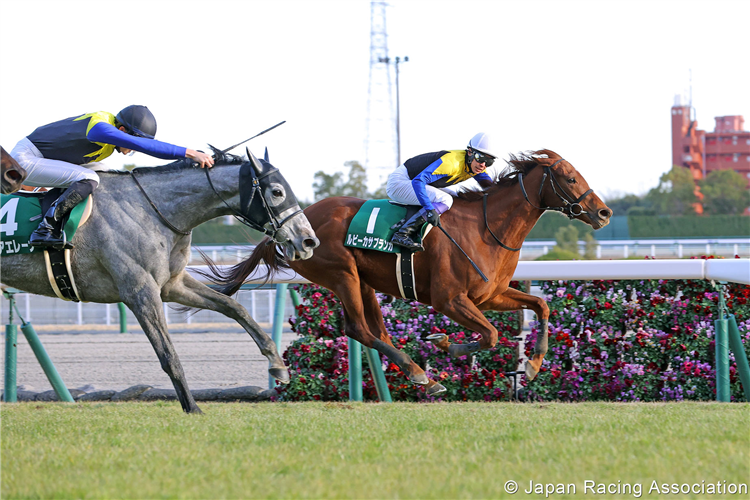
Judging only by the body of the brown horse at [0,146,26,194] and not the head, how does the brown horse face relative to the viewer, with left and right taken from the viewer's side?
facing to the right of the viewer

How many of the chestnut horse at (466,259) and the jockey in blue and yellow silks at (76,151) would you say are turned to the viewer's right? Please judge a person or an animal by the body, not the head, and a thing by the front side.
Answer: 2

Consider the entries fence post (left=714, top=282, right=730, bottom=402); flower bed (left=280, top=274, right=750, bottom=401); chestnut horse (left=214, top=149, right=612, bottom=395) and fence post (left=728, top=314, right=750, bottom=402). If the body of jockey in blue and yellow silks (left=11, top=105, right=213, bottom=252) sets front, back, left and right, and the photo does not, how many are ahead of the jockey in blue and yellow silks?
4

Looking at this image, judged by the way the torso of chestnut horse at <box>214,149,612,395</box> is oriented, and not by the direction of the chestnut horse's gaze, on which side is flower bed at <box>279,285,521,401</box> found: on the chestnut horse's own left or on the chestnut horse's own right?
on the chestnut horse's own left

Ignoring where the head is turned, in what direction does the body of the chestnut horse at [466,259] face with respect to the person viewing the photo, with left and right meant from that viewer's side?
facing to the right of the viewer

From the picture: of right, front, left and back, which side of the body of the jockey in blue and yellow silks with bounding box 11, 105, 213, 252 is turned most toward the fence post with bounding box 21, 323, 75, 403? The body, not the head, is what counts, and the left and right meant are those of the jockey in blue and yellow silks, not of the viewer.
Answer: left

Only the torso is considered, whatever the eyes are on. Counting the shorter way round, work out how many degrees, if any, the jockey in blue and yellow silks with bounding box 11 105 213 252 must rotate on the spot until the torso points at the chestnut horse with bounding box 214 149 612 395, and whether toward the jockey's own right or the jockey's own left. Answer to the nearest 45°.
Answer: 0° — they already face it

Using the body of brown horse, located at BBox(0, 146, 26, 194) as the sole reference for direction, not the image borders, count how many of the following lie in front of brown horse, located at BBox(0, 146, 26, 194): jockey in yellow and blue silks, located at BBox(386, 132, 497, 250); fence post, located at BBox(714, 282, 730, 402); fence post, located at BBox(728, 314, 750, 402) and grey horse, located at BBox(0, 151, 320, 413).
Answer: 4

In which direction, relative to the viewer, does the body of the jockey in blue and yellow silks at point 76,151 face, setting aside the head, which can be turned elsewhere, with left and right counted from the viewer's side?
facing to the right of the viewer

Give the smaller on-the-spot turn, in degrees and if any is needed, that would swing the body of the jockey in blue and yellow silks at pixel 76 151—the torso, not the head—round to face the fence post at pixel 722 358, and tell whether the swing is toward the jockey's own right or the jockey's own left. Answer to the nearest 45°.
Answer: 0° — they already face it
